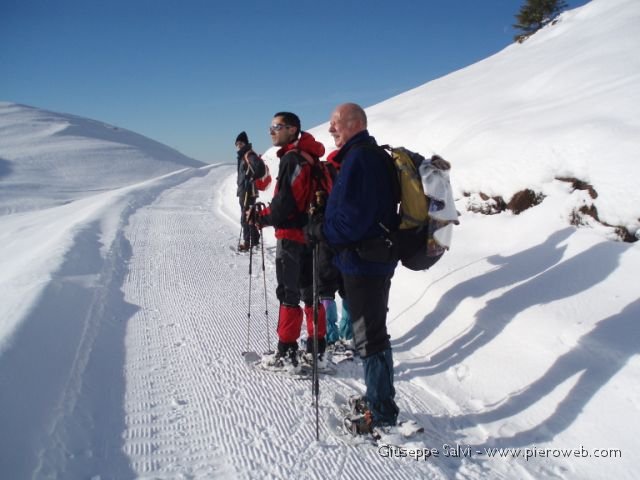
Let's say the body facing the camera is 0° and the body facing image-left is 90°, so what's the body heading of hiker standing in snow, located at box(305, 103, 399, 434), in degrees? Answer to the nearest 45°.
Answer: approximately 90°

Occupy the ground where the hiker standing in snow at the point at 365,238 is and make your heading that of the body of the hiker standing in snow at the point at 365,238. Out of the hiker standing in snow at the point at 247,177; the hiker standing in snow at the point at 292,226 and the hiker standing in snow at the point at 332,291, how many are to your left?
0

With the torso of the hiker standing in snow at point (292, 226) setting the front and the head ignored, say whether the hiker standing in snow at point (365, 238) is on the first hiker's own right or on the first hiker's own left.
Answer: on the first hiker's own left

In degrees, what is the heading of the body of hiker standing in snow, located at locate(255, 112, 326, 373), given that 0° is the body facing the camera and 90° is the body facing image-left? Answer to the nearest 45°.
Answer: approximately 90°

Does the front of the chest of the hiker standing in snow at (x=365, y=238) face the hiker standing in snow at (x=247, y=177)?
no

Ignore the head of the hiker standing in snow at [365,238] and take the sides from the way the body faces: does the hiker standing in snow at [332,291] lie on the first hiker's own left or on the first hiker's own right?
on the first hiker's own right

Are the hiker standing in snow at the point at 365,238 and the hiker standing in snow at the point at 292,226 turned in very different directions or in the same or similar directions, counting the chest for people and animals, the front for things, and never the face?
same or similar directions

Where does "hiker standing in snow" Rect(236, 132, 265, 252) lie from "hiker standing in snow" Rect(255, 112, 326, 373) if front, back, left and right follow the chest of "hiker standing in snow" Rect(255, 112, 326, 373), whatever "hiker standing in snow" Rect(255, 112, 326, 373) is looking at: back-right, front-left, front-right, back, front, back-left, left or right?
right
